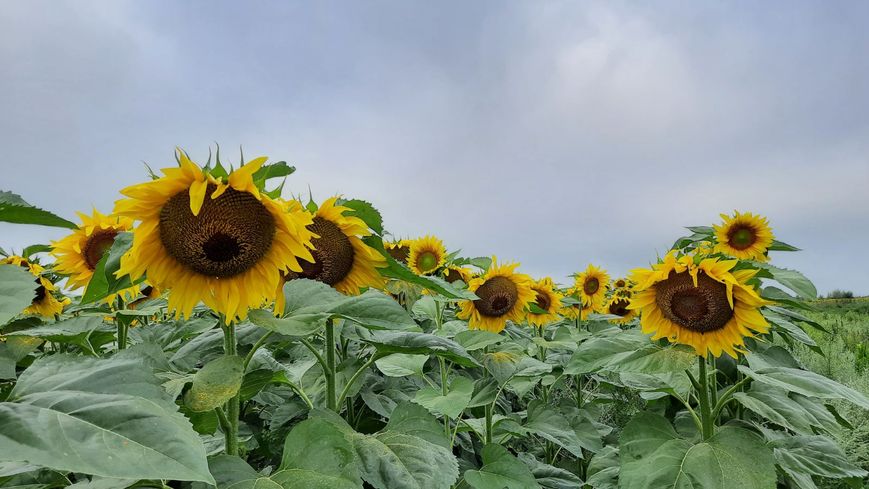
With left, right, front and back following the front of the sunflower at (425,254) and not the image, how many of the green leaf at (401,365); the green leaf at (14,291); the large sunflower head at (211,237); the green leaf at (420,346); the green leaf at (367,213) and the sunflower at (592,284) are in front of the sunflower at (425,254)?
5

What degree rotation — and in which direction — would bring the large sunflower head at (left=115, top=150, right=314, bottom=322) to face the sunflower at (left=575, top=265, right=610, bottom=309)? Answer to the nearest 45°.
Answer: approximately 135° to its left

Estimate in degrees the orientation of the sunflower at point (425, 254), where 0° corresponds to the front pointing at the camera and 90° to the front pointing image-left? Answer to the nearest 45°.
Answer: approximately 0°

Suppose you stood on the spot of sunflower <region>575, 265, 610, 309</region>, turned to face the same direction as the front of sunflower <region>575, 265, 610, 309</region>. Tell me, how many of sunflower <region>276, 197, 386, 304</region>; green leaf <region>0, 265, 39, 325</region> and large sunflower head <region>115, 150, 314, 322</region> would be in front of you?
3

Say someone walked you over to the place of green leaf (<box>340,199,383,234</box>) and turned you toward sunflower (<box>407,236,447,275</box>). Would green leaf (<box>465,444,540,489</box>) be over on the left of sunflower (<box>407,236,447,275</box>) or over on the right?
right

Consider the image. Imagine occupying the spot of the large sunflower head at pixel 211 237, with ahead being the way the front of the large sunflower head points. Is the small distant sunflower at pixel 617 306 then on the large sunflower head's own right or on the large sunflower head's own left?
on the large sunflower head's own left

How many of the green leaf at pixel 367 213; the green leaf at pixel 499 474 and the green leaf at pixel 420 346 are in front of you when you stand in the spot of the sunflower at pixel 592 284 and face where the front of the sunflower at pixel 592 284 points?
3

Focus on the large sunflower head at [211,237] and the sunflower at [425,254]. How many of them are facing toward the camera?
2

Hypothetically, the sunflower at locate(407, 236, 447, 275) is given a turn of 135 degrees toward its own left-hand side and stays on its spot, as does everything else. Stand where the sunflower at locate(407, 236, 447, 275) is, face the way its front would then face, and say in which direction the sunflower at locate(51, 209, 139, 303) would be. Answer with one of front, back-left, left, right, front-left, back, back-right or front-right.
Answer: back

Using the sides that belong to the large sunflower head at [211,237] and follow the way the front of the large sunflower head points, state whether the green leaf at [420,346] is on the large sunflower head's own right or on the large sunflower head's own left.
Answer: on the large sunflower head's own left

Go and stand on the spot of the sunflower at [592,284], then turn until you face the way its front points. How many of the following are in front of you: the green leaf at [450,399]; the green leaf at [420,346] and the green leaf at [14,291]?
3
